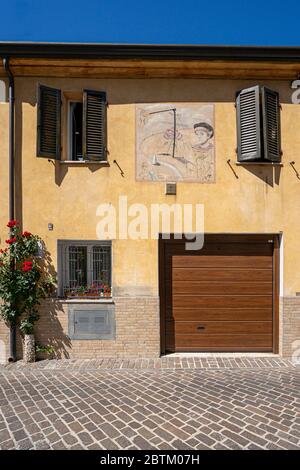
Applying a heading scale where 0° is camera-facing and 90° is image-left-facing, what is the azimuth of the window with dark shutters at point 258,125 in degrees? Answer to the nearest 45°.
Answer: approximately 0°

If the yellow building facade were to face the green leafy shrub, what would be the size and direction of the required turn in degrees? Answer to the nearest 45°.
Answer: approximately 90° to its right

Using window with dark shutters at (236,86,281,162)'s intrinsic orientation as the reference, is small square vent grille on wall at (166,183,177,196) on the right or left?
on its right

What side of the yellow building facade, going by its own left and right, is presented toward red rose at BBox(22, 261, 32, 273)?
right
